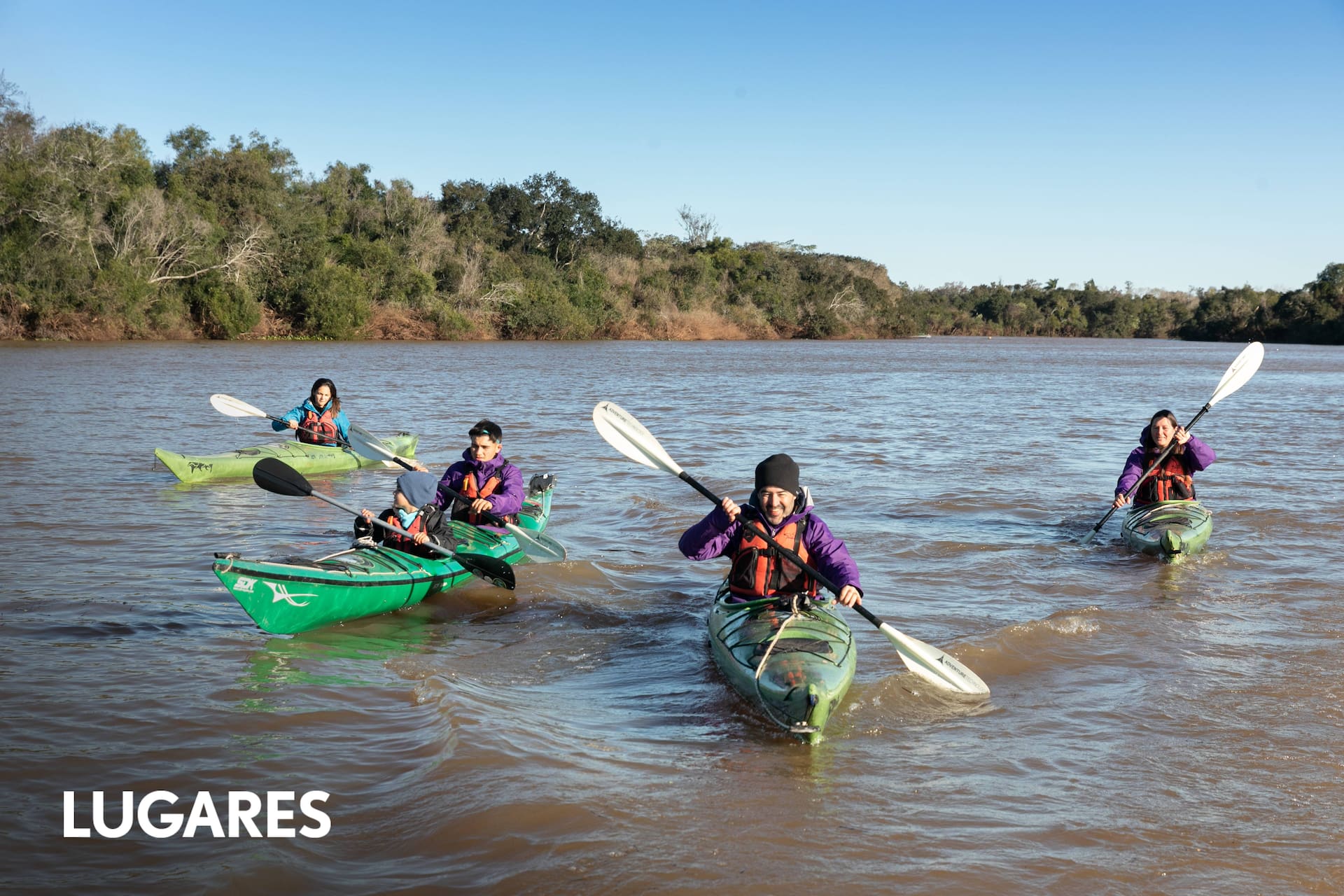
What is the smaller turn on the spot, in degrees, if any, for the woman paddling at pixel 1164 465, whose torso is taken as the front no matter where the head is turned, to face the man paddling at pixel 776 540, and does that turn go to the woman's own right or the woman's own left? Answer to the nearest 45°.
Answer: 0° — they already face them

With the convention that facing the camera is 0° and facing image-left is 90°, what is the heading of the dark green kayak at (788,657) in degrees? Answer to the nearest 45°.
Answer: approximately 0°

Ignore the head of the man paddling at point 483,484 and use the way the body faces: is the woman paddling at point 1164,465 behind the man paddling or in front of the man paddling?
behind

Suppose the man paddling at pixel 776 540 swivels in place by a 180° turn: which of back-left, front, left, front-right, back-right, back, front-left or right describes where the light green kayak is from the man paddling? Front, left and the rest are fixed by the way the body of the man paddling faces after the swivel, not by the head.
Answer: front-left

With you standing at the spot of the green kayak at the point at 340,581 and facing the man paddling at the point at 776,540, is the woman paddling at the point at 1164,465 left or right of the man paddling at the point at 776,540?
left

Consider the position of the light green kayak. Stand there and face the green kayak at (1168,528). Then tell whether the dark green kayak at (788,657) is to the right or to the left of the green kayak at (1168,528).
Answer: right

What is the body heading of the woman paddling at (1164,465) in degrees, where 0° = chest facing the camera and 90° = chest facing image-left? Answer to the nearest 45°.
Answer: approximately 0°
